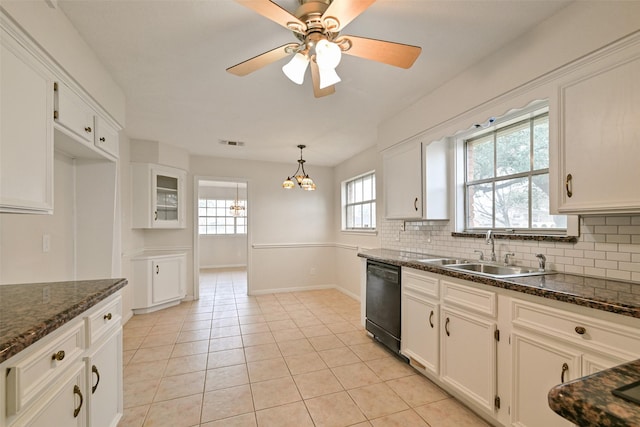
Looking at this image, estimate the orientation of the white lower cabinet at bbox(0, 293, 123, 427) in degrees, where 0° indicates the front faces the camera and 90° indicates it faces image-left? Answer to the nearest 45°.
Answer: approximately 315°

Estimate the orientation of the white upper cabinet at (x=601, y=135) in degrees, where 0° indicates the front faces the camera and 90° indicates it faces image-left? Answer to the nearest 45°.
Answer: approximately 45°

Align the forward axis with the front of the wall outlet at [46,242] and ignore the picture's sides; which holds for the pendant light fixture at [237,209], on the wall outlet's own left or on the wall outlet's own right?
on the wall outlet's own left

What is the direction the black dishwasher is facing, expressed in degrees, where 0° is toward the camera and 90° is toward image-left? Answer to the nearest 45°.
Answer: approximately 45°

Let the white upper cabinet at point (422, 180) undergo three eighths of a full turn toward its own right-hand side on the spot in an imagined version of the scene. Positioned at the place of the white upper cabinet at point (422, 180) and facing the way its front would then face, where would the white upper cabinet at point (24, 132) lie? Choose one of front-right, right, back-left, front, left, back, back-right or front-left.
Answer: back-left

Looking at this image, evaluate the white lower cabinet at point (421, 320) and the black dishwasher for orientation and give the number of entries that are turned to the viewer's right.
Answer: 0

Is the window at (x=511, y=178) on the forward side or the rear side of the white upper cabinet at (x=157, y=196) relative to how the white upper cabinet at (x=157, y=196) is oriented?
on the forward side

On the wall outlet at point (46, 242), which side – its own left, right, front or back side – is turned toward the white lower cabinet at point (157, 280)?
left

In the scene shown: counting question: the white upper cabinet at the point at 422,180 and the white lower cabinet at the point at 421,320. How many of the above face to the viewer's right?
0
